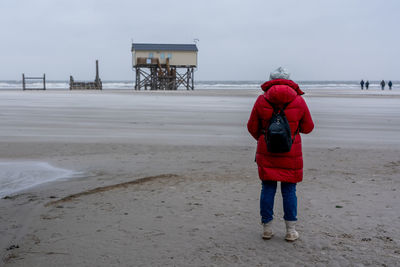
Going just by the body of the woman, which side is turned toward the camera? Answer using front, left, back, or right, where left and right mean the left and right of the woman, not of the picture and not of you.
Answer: back
